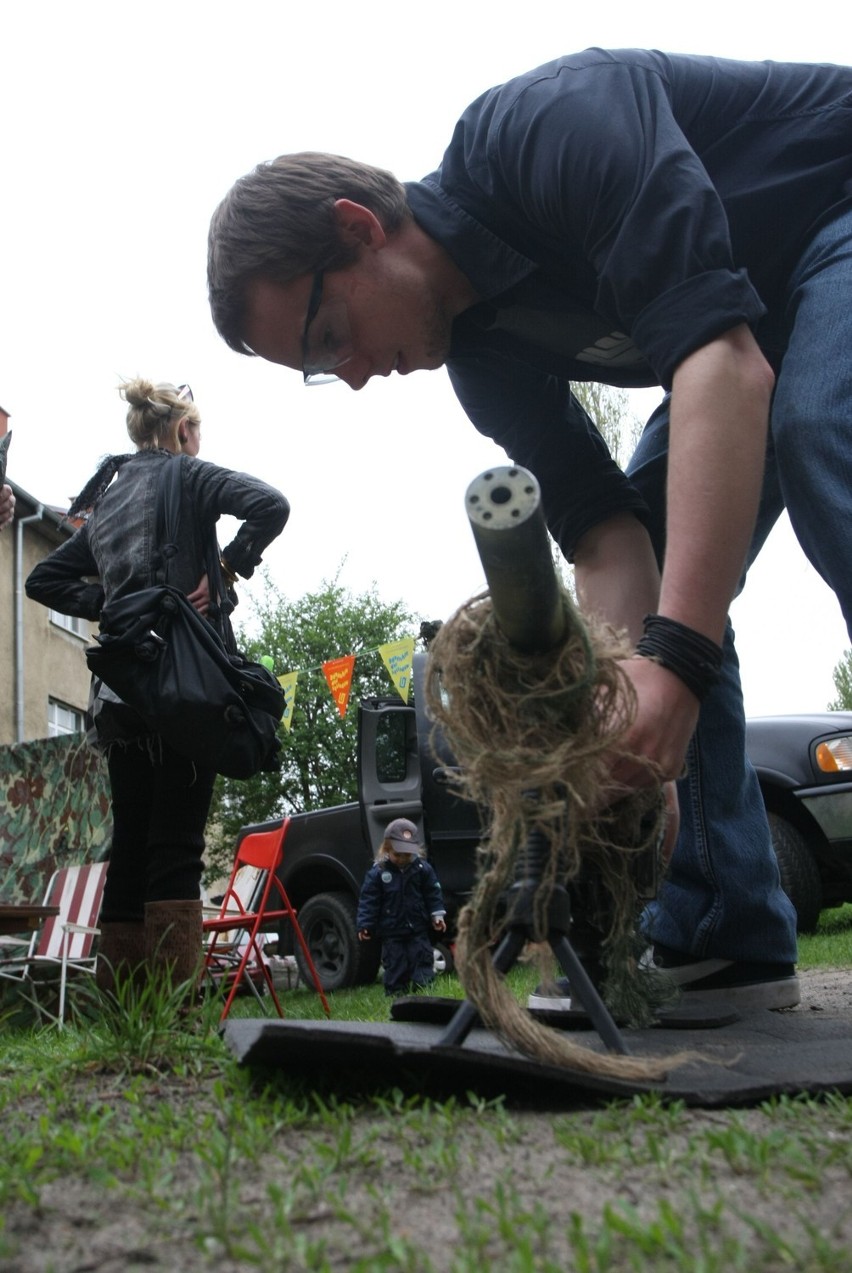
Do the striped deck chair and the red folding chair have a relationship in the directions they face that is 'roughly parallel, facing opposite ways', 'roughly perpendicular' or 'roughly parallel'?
roughly parallel

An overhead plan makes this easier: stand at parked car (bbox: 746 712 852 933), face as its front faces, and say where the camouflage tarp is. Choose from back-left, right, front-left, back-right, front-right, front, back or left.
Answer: back-right

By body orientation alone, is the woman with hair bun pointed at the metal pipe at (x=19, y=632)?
no

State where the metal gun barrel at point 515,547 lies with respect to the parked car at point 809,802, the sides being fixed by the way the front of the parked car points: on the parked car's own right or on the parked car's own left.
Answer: on the parked car's own right

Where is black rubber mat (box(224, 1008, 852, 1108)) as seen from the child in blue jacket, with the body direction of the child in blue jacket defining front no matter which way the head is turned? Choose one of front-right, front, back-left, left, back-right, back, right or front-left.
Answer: front

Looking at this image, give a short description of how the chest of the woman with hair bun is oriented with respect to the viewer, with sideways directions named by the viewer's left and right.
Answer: facing away from the viewer and to the right of the viewer

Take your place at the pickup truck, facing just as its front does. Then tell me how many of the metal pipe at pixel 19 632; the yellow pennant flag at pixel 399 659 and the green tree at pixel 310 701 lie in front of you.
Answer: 0

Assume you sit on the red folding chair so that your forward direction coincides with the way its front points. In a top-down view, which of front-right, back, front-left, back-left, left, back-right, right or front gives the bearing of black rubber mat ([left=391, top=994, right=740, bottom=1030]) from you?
front-left

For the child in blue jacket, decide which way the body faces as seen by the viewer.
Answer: toward the camera

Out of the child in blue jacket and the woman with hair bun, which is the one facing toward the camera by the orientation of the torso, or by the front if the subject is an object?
the child in blue jacket

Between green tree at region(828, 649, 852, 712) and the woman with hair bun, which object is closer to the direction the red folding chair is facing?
the woman with hair bun

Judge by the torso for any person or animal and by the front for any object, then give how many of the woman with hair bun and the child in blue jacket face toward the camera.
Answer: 1

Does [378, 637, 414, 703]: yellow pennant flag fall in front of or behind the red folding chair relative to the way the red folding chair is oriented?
behind

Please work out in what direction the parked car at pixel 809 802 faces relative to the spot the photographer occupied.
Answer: facing the viewer and to the right of the viewer

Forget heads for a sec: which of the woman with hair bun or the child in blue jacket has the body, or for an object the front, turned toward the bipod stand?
the child in blue jacket

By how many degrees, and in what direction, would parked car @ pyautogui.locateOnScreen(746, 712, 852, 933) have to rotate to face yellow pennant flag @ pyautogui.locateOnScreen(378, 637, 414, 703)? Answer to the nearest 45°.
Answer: approximately 180°
